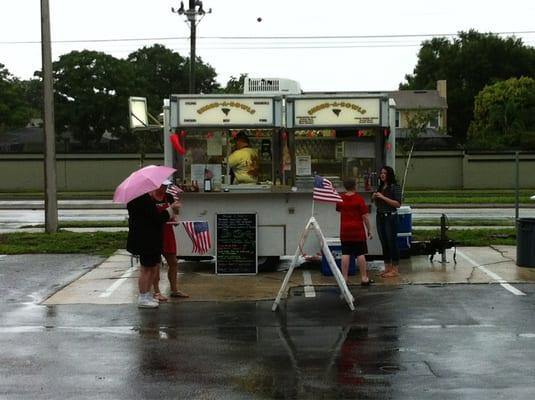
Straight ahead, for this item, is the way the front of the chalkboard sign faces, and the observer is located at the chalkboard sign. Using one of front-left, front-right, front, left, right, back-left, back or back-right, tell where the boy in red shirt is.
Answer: front-left

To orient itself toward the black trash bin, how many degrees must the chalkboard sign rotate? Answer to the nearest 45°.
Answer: approximately 90° to its left

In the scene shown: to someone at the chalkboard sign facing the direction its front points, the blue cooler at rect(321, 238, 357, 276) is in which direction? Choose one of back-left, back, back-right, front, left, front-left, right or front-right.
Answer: left

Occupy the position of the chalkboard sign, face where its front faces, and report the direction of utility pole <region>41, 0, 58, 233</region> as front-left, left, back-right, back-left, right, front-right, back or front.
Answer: back-right

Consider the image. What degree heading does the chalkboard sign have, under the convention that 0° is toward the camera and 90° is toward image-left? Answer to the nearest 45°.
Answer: approximately 0°

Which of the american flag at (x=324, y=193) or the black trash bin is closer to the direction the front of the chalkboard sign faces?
the american flag

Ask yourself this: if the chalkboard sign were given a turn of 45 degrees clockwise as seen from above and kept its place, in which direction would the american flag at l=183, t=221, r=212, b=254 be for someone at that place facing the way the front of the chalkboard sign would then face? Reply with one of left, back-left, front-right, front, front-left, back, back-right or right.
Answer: front
